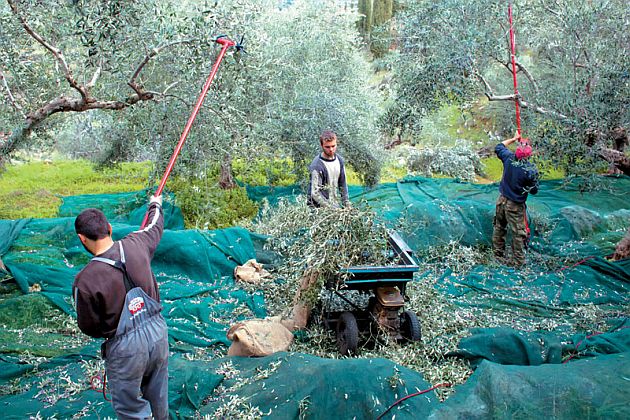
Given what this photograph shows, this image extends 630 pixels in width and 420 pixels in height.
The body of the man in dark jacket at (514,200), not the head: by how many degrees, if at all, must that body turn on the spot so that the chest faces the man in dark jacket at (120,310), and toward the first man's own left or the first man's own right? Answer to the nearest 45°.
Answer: approximately 180°

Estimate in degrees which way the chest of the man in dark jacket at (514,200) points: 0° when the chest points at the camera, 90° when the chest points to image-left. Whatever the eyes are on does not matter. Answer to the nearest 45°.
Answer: approximately 180°

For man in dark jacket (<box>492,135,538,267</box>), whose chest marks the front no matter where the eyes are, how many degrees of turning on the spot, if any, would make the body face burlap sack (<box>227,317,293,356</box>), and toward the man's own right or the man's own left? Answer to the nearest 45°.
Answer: approximately 135° to the man's own left

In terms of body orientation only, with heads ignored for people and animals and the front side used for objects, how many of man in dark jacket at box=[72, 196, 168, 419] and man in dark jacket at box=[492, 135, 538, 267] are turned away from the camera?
2

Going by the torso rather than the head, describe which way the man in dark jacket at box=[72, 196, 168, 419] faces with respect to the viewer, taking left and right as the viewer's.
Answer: facing away from the viewer

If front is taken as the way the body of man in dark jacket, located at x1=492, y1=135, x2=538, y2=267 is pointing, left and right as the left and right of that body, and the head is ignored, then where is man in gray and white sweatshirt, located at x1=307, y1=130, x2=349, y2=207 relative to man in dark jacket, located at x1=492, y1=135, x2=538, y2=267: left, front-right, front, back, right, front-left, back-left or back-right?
back-left

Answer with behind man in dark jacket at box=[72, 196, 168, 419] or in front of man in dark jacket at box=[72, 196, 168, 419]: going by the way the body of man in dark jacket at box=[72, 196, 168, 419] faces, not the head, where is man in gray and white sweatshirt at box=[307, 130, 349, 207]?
in front

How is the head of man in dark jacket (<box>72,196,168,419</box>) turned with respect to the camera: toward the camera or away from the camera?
away from the camera

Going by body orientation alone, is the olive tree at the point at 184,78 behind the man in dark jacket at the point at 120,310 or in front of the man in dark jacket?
in front
